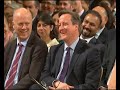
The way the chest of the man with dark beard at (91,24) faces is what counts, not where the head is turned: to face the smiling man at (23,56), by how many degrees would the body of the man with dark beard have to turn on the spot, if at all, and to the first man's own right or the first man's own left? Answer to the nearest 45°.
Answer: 0° — they already face them

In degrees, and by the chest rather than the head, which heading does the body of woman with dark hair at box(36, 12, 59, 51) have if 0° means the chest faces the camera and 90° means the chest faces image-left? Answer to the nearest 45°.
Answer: approximately 45°

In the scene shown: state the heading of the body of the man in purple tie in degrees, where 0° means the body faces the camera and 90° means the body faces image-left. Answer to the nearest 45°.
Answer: approximately 45°

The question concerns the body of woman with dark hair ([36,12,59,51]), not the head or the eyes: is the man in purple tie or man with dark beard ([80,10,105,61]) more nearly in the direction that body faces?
the man in purple tie

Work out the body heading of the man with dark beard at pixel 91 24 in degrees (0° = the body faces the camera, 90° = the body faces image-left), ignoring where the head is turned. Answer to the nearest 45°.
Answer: approximately 45°

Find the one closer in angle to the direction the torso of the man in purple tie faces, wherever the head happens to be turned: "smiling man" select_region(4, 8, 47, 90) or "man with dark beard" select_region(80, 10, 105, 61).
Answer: the smiling man
